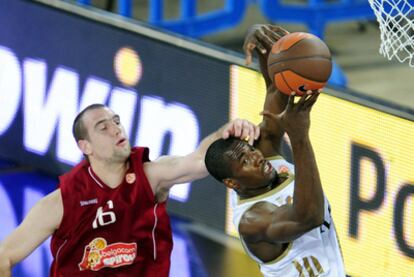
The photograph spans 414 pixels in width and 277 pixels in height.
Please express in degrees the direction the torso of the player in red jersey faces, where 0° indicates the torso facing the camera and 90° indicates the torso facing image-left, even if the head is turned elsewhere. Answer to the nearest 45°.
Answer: approximately 0°
